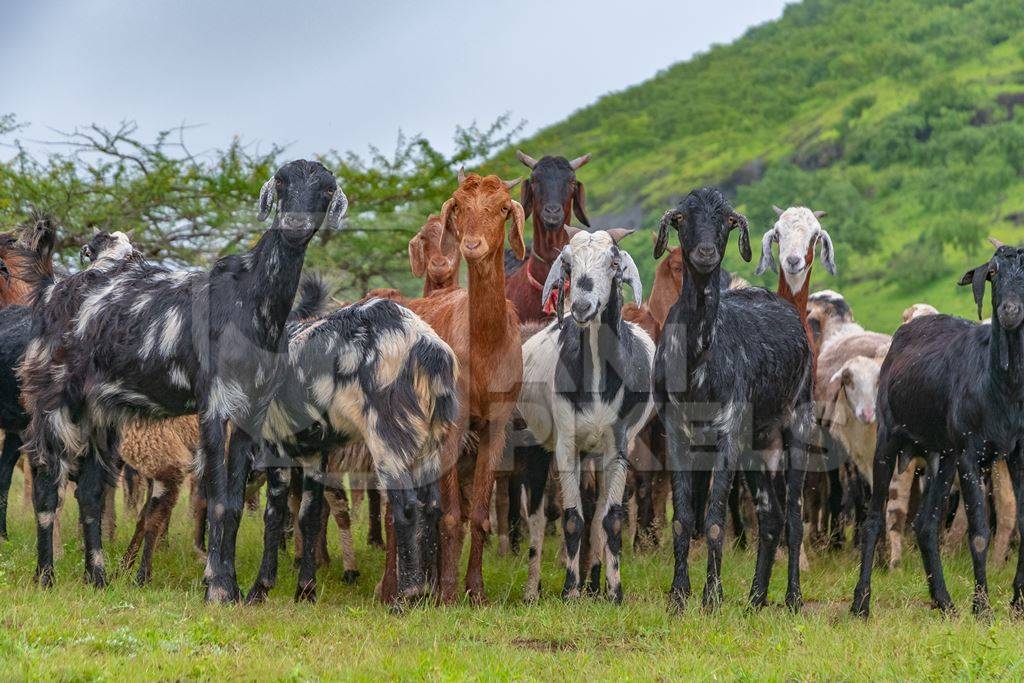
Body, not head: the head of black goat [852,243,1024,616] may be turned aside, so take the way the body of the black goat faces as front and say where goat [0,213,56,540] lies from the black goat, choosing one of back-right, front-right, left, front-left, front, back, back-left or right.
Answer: back-right

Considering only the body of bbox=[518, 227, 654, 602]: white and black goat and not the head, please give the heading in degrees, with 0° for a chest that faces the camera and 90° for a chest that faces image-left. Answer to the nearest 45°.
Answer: approximately 0°

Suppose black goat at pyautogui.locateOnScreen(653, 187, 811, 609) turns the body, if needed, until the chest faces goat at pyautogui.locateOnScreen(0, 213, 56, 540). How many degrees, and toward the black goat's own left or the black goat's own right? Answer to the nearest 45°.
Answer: approximately 45° to the black goat's own right

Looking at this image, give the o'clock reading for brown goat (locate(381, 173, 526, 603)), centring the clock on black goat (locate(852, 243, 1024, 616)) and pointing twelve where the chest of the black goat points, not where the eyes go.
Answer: The brown goat is roughly at 4 o'clock from the black goat.
